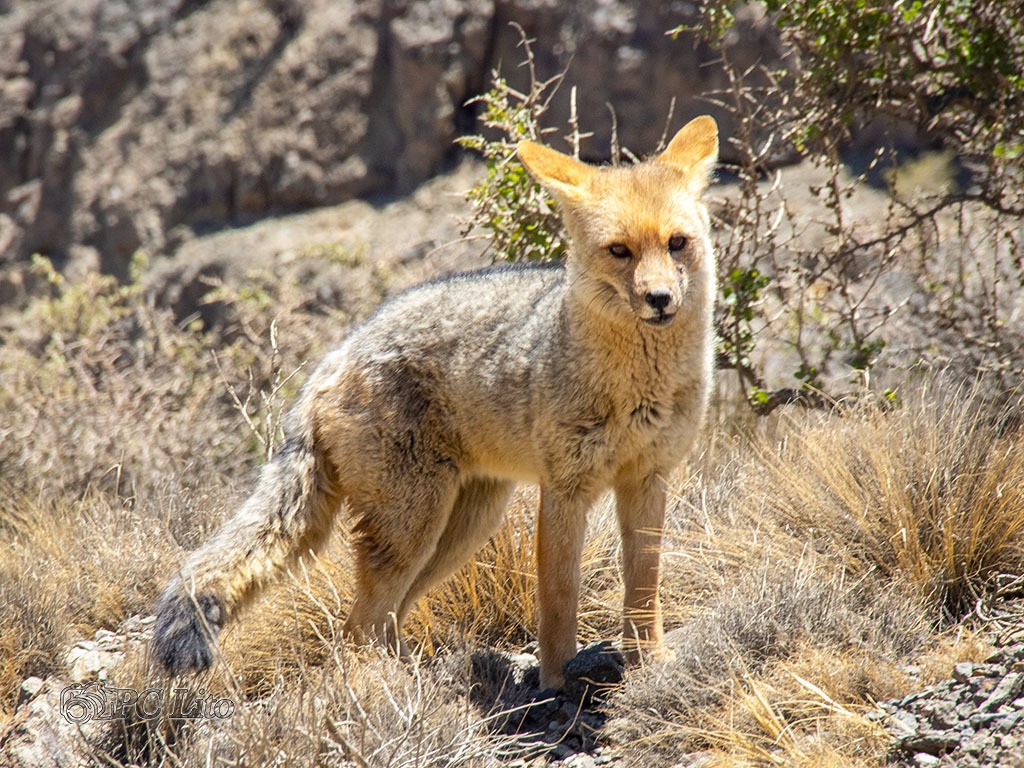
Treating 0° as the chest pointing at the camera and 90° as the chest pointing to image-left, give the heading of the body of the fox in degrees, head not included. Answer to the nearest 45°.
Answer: approximately 315°

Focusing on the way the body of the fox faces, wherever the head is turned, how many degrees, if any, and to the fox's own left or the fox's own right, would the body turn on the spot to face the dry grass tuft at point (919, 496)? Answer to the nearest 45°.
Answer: approximately 45° to the fox's own left

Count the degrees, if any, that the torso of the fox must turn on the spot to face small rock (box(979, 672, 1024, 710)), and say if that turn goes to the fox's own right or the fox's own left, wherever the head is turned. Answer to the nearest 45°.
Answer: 0° — it already faces it

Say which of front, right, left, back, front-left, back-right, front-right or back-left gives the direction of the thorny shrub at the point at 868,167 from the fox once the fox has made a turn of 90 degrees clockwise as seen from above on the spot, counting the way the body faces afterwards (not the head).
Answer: back

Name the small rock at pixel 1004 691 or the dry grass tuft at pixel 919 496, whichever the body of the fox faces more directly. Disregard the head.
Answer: the small rock

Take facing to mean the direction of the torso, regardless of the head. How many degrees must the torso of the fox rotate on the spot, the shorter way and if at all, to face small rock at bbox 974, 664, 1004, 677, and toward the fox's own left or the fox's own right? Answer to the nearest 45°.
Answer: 0° — it already faces it
